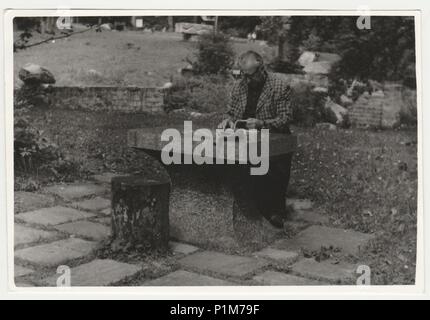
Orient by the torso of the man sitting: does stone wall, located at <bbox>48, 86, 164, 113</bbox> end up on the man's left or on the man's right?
on the man's right

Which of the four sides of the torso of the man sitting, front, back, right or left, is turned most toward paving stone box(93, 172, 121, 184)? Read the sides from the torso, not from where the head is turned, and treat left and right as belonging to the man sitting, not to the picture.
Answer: right

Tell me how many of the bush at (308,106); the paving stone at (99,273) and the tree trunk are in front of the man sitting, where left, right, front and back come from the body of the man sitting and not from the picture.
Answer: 2

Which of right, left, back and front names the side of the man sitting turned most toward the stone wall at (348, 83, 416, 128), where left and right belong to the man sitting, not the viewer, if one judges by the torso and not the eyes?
back

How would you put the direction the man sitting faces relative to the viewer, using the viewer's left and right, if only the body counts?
facing the viewer and to the left of the viewer

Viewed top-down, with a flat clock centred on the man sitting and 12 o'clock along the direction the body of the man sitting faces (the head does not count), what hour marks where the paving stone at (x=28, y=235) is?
The paving stone is roughly at 1 o'clock from the man sitting.

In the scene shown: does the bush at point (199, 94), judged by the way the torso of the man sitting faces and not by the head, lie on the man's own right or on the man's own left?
on the man's own right

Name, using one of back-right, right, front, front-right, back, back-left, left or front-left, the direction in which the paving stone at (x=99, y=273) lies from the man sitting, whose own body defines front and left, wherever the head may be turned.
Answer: front

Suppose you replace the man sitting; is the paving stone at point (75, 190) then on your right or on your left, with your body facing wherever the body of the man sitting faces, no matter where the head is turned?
on your right

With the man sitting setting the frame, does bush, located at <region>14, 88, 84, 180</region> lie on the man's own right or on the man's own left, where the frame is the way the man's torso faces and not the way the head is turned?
on the man's own right

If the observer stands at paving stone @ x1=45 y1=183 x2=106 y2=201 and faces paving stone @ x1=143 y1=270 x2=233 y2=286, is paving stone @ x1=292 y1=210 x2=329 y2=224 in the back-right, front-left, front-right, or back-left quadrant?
front-left

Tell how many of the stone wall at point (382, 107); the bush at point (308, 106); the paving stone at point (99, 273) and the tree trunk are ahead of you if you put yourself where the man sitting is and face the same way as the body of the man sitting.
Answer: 2

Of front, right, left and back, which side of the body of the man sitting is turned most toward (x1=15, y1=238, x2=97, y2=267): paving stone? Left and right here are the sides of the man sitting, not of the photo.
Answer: front
